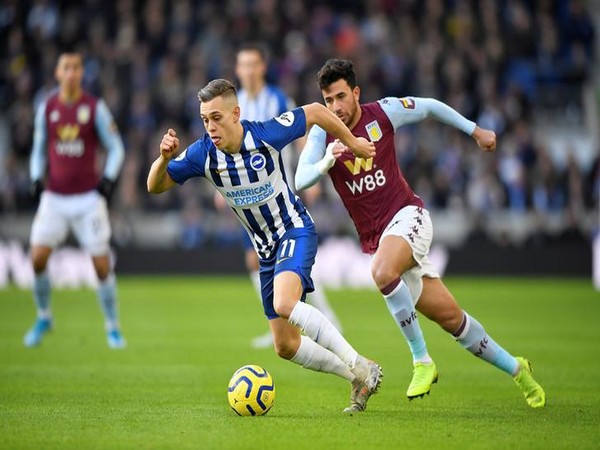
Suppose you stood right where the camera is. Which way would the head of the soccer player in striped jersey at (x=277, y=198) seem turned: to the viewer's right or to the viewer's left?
to the viewer's left

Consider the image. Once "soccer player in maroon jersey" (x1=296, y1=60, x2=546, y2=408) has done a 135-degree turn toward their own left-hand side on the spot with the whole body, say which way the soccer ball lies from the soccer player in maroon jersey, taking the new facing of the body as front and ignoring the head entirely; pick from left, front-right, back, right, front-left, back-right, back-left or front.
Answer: back-right

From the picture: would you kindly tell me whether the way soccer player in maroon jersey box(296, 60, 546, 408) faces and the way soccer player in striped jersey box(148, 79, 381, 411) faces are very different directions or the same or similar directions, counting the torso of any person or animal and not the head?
same or similar directions

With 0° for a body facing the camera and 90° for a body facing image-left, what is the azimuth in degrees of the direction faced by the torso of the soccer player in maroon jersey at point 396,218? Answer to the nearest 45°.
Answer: approximately 45°

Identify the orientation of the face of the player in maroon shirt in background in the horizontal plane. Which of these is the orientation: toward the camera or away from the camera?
toward the camera

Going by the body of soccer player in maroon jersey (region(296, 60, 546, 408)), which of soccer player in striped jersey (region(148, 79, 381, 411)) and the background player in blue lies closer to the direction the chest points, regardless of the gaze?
the soccer player in striped jersey

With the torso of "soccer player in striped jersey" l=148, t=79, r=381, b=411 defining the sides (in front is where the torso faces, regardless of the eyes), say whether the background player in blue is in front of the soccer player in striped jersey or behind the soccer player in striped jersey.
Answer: behind

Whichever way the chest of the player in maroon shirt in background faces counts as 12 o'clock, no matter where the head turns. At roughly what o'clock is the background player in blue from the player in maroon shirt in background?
The background player in blue is roughly at 9 o'clock from the player in maroon shirt in background.

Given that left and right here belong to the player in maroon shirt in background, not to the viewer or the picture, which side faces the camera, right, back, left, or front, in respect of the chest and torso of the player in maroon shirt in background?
front

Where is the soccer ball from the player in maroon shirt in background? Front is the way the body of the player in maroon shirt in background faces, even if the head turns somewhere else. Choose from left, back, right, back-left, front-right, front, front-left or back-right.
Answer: front

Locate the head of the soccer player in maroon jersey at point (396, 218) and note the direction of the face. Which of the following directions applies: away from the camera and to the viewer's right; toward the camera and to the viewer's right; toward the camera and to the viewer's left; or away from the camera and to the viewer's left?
toward the camera and to the viewer's left

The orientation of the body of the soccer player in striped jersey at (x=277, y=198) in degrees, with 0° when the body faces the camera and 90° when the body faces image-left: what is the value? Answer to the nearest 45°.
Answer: approximately 45°

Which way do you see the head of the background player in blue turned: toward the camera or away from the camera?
toward the camera

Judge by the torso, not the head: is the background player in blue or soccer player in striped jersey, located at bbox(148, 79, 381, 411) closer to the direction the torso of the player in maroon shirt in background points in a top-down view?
the soccer player in striped jersey

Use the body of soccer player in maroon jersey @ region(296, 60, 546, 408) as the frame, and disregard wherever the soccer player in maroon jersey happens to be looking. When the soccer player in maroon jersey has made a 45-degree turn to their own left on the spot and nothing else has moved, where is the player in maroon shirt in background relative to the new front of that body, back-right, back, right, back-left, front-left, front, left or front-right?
back-right
